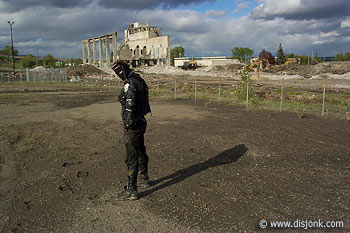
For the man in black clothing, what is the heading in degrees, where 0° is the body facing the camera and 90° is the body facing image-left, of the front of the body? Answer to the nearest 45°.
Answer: approximately 90°
